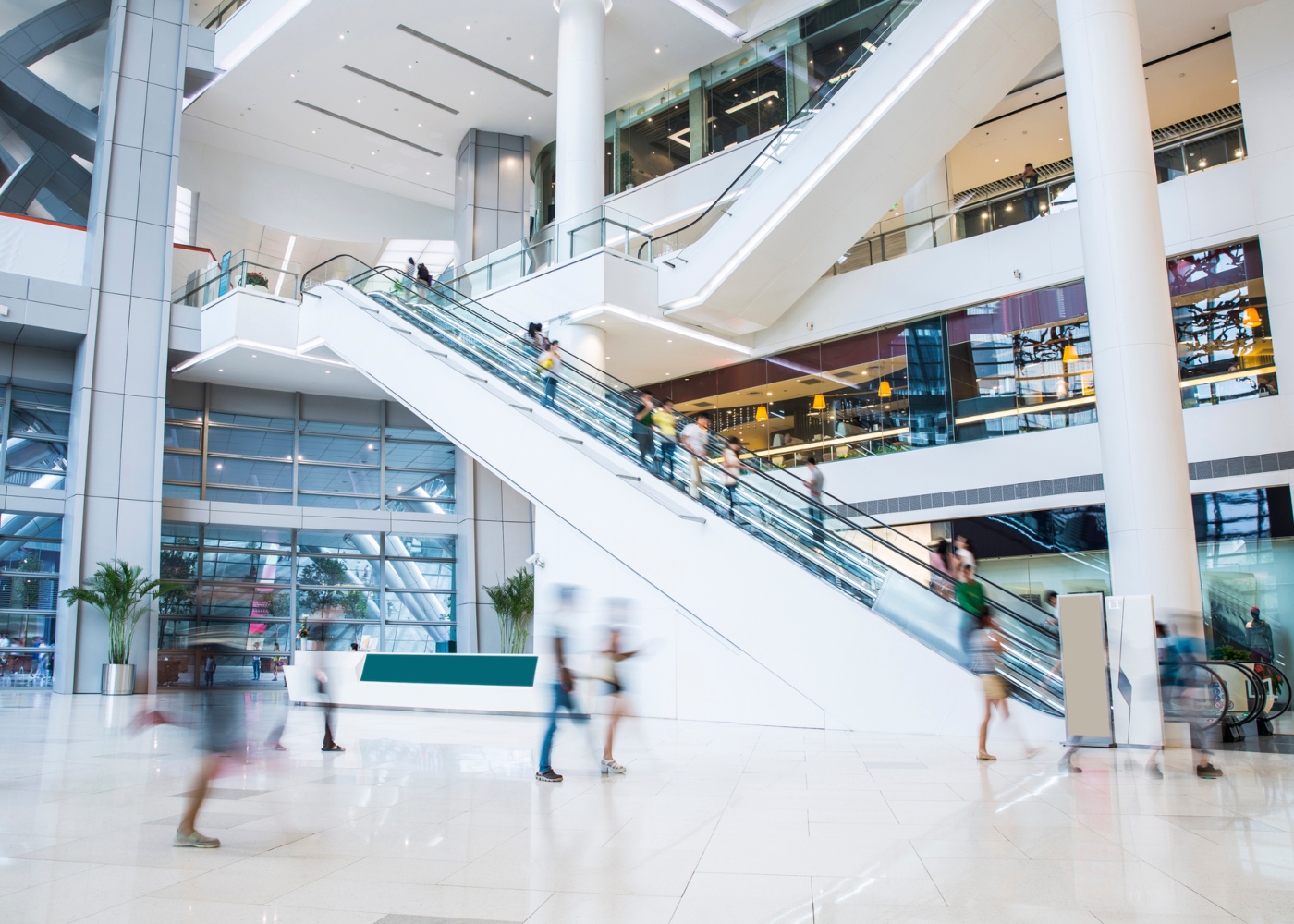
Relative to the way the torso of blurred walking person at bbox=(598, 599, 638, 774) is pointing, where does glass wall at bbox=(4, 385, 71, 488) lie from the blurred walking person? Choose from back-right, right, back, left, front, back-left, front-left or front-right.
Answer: back-left

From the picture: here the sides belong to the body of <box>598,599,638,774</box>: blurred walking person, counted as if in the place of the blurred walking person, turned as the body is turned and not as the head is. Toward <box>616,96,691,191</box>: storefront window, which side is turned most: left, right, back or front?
left

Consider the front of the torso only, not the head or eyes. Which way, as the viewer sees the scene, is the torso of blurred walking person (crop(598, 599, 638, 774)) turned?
to the viewer's right

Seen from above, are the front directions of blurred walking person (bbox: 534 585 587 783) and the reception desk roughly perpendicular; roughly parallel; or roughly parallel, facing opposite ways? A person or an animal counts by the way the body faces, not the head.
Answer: roughly perpendicular
